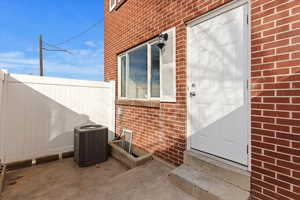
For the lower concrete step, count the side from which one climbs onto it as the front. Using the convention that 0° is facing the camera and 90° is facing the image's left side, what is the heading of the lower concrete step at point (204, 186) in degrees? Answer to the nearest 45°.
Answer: approximately 45°

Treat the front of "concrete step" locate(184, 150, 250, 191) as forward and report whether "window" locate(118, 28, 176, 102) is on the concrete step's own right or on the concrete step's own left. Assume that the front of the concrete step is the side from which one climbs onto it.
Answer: on the concrete step's own right

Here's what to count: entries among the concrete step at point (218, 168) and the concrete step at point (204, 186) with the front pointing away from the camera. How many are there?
0

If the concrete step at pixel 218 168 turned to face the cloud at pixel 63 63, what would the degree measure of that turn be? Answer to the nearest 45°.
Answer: approximately 90° to its right

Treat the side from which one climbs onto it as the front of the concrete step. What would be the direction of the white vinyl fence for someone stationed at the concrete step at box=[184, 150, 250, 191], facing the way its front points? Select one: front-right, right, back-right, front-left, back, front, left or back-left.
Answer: front-right

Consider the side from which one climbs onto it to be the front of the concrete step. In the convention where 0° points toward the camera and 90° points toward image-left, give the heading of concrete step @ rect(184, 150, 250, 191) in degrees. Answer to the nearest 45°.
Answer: approximately 45°
